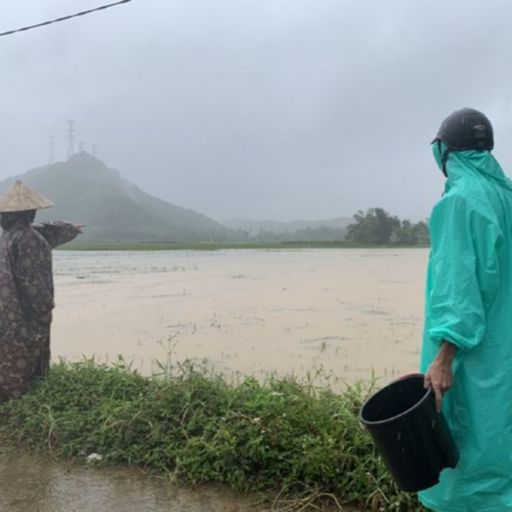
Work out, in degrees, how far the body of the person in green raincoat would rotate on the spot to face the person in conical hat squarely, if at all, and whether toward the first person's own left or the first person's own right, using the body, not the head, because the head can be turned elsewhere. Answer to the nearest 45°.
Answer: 0° — they already face them

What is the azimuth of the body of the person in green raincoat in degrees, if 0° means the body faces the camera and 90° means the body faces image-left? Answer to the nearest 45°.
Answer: approximately 135°

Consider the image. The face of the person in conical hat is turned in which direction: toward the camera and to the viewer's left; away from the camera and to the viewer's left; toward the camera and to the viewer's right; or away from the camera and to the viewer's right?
away from the camera and to the viewer's right

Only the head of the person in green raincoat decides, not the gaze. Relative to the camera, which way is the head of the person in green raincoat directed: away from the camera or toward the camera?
away from the camera
